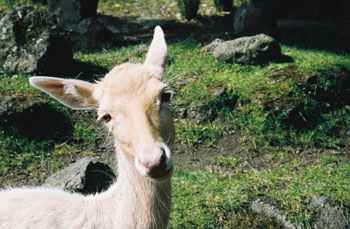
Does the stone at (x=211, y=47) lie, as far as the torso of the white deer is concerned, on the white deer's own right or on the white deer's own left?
on the white deer's own left

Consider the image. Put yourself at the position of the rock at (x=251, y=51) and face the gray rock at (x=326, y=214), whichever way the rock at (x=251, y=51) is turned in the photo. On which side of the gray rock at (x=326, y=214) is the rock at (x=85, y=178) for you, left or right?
right
